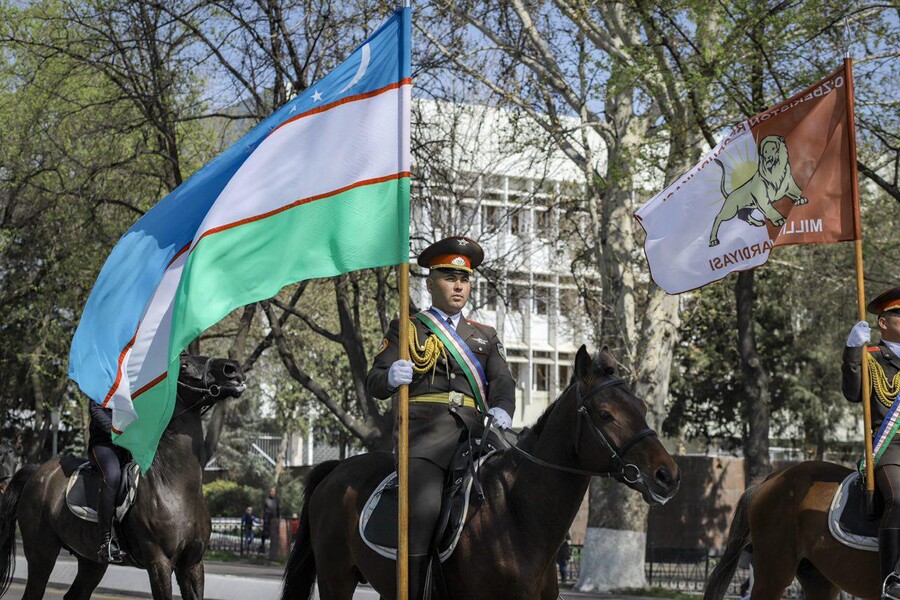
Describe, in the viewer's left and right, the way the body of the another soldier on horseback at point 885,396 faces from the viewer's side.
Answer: facing the viewer and to the right of the viewer

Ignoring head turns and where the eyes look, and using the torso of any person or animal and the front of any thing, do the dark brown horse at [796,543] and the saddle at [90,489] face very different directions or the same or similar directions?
same or similar directions

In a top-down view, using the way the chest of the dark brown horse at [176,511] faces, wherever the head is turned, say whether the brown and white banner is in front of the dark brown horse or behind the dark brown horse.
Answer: in front

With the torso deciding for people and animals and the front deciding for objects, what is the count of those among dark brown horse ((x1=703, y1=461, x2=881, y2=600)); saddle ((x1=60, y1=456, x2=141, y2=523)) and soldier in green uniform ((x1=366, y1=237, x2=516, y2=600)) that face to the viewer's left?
0

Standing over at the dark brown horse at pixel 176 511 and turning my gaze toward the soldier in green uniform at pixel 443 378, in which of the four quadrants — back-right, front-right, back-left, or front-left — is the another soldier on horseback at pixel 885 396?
front-left

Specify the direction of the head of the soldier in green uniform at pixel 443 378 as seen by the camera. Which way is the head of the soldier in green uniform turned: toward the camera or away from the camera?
toward the camera

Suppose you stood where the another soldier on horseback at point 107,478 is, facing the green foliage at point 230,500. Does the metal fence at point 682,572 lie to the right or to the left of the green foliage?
right

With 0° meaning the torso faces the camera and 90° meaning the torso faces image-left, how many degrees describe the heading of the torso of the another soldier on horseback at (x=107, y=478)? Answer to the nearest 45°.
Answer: approximately 315°

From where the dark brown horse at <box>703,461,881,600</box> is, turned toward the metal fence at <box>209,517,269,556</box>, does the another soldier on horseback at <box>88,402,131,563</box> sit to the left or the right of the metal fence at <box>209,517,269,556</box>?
left

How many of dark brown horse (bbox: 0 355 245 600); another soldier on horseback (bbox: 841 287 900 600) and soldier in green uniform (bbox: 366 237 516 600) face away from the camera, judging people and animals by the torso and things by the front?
0

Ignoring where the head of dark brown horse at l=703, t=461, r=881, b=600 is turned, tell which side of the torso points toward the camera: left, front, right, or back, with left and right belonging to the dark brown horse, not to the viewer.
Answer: right

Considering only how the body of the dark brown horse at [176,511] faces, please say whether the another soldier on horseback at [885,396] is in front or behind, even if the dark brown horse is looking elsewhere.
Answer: in front

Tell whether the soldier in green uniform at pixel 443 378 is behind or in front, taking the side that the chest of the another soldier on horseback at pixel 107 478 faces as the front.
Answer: in front
